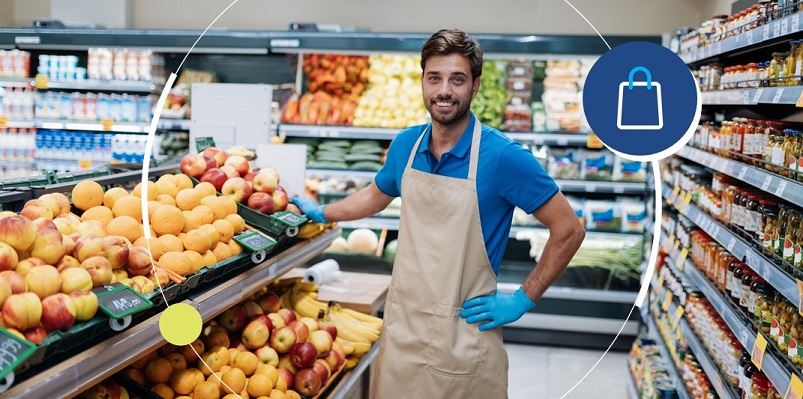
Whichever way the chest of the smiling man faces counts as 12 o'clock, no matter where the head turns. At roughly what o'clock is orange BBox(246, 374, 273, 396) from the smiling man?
The orange is roughly at 2 o'clock from the smiling man.

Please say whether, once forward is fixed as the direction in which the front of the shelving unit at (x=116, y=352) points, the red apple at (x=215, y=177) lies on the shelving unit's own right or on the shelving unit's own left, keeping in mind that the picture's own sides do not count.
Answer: on the shelving unit's own left

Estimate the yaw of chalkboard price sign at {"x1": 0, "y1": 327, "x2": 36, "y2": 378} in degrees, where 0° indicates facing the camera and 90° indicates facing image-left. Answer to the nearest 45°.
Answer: approximately 315°

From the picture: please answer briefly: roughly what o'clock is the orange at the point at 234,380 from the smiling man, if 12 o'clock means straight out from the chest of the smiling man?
The orange is roughly at 2 o'clock from the smiling man.

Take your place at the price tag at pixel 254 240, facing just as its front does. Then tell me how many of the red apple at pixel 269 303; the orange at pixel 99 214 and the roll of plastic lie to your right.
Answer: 1

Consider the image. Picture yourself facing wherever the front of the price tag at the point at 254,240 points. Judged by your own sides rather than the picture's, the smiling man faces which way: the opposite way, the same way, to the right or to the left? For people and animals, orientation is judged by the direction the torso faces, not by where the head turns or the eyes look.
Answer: to the right

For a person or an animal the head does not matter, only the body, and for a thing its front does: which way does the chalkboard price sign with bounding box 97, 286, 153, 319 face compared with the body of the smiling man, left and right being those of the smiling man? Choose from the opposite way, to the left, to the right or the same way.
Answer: to the left

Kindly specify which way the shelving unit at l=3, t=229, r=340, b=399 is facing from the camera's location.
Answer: facing the viewer and to the right of the viewer

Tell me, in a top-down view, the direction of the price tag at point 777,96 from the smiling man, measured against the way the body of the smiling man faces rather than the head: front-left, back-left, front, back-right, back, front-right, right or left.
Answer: back-left

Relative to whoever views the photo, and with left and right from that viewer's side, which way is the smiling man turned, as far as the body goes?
facing the viewer and to the left of the viewer

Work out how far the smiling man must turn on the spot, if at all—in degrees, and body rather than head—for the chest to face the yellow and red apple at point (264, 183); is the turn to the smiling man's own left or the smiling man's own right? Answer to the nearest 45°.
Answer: approximately 90° to the smiling man's own right

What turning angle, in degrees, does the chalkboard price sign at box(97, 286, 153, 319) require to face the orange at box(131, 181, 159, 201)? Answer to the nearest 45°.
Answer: approximately 135° to its left

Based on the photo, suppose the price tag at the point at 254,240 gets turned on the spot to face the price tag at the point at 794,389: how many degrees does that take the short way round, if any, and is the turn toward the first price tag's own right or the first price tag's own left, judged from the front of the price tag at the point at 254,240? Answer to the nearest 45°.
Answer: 0° — it already faces it
